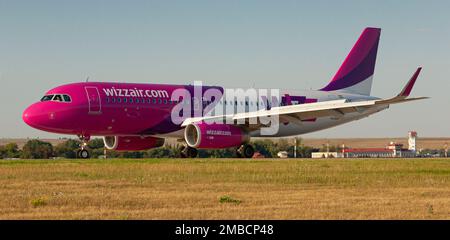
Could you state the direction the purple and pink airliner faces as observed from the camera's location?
facing the viewer and to the left of the viewer
